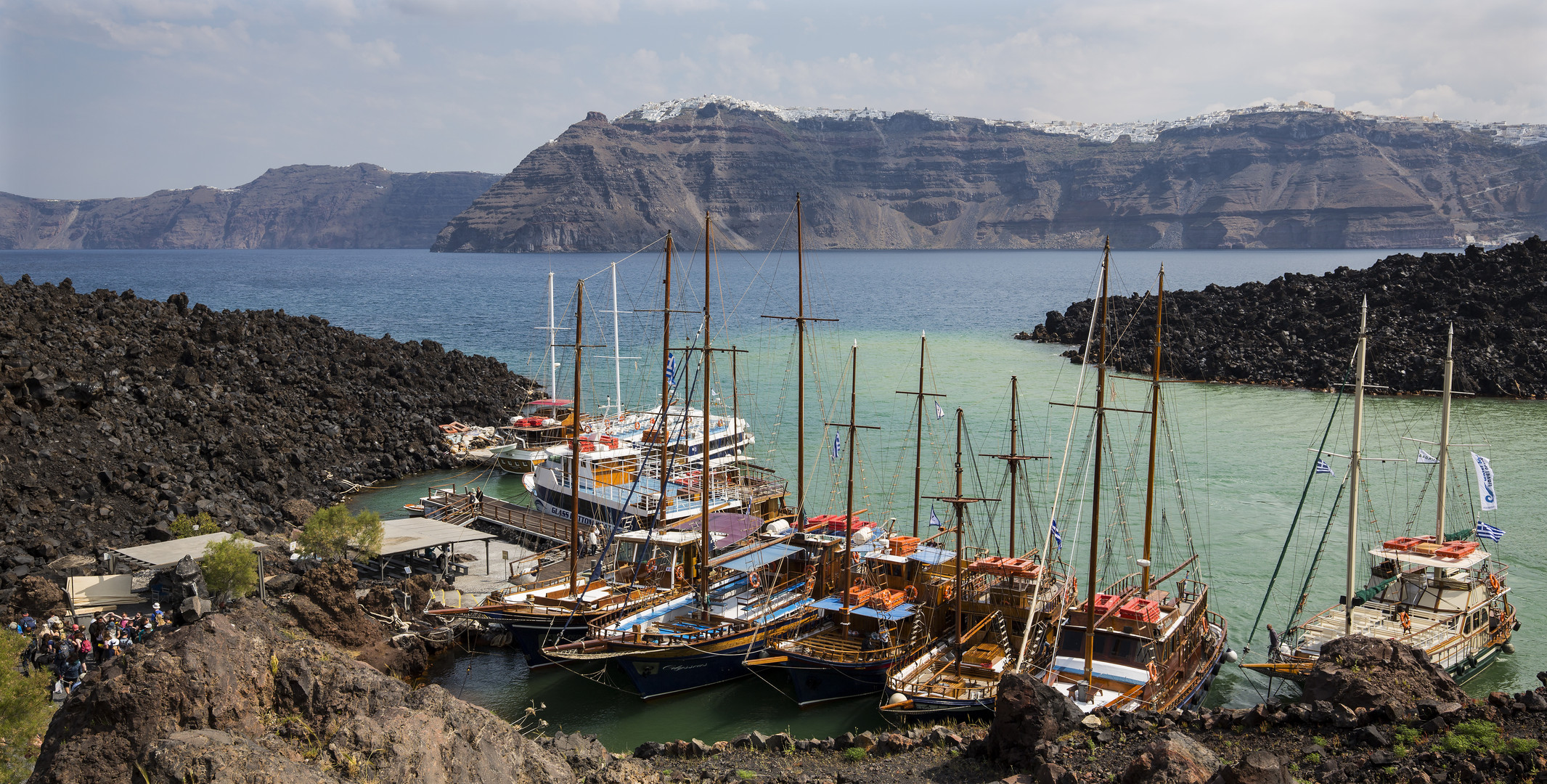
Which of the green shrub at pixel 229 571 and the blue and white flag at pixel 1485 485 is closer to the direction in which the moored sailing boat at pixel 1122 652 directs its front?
the green shrub

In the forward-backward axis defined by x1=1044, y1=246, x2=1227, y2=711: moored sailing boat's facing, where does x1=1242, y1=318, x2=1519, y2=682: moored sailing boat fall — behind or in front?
behind

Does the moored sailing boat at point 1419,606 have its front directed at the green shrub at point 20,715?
yes

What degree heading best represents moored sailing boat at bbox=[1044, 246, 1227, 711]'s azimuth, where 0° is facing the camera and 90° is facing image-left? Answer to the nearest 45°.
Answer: approximately 45°

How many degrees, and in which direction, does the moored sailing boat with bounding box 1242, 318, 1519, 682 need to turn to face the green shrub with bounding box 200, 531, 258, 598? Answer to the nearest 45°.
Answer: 0° — it already faces it

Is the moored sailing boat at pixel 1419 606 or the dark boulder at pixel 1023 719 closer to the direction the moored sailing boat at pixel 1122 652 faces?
the dark boulder
